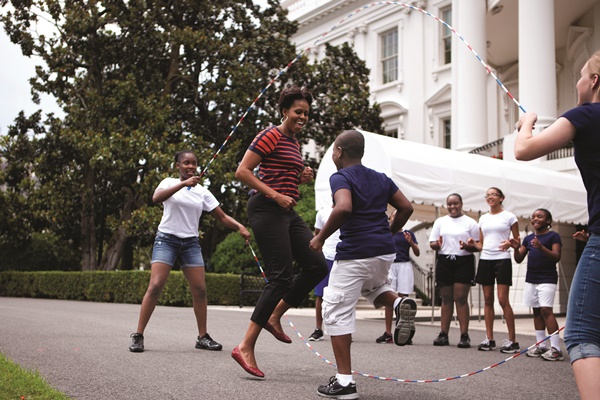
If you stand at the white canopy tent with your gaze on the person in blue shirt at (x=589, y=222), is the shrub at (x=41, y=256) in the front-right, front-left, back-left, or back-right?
back-right

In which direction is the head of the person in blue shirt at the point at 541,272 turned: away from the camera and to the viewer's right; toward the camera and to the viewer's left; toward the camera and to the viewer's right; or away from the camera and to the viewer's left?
toward the camera and to the viewer's left

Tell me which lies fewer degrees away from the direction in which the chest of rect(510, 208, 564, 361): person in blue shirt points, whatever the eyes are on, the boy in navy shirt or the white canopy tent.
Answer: the boy in navy shirt

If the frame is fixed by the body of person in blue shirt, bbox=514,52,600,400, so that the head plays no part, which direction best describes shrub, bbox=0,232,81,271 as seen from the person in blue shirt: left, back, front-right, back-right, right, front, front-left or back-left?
front-right

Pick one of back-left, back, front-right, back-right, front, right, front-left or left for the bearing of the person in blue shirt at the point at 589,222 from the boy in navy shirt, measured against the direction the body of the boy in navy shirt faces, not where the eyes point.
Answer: back

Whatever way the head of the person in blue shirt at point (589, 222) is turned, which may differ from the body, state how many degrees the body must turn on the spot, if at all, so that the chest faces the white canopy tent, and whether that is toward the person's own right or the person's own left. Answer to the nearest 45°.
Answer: approximately 90° to the person's own right

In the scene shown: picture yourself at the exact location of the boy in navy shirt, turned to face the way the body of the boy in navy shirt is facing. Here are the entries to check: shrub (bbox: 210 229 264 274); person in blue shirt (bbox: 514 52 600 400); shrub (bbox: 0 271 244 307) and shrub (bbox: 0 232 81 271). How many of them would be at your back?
1

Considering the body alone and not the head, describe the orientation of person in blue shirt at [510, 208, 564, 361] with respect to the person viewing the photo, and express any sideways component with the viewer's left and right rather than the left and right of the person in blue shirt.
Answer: facing the viewer and to the left of the viewer

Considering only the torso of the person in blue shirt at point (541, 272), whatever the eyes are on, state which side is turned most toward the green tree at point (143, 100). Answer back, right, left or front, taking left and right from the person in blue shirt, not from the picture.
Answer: right

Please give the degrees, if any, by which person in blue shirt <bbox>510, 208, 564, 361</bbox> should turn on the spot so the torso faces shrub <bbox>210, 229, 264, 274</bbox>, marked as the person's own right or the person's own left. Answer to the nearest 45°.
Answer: approximately 90° to the person's own right

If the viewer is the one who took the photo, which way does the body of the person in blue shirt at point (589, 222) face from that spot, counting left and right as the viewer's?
facing to the left of the viewer
